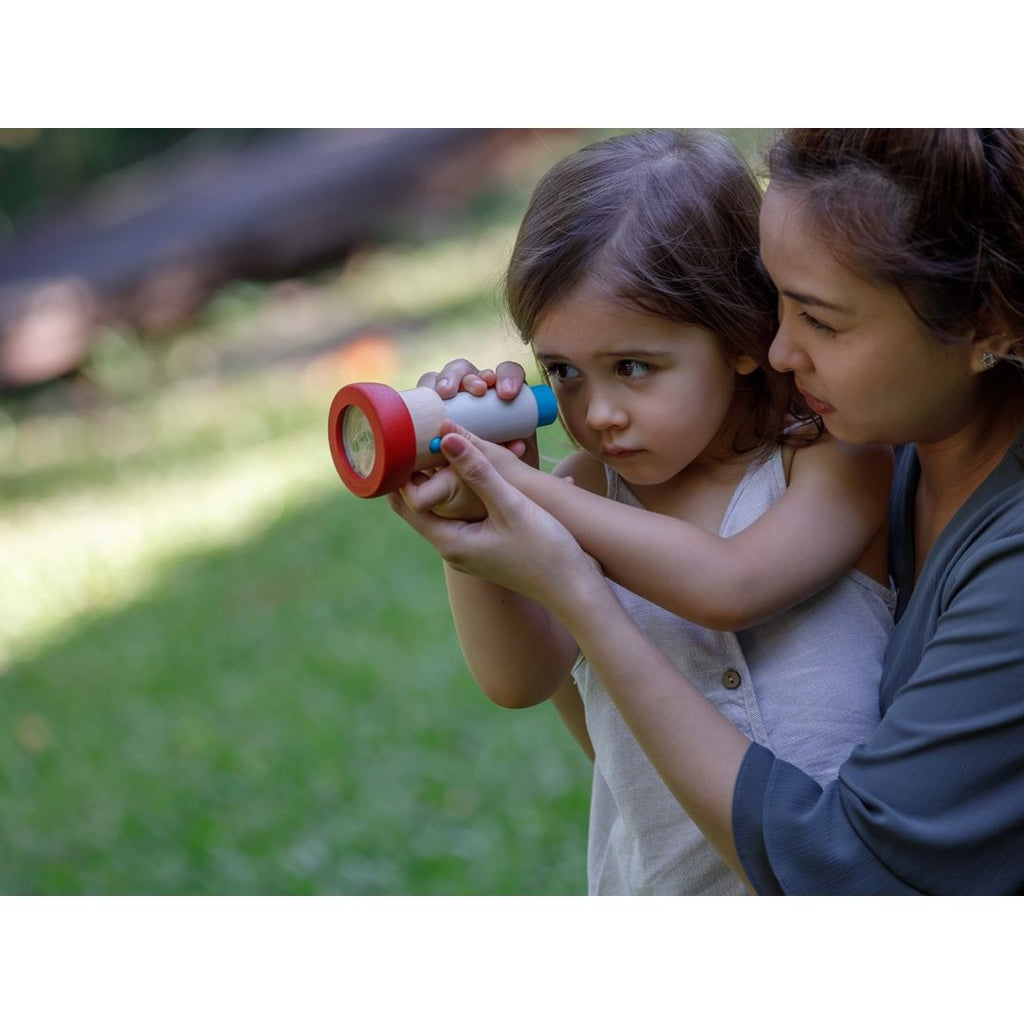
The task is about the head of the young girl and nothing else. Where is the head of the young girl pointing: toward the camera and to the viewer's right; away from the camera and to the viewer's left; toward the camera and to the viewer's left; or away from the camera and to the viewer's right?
toward the camera and to the viewer's left

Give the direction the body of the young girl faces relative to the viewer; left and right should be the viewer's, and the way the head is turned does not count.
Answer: facing the viewer and to the left of the viewer

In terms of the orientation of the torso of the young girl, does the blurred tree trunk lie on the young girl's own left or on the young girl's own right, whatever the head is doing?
on the young girl's own right

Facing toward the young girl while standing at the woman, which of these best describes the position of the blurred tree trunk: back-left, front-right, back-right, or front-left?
front-right

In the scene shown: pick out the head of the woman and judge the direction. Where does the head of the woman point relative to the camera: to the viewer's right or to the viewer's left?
to the viewer's left
